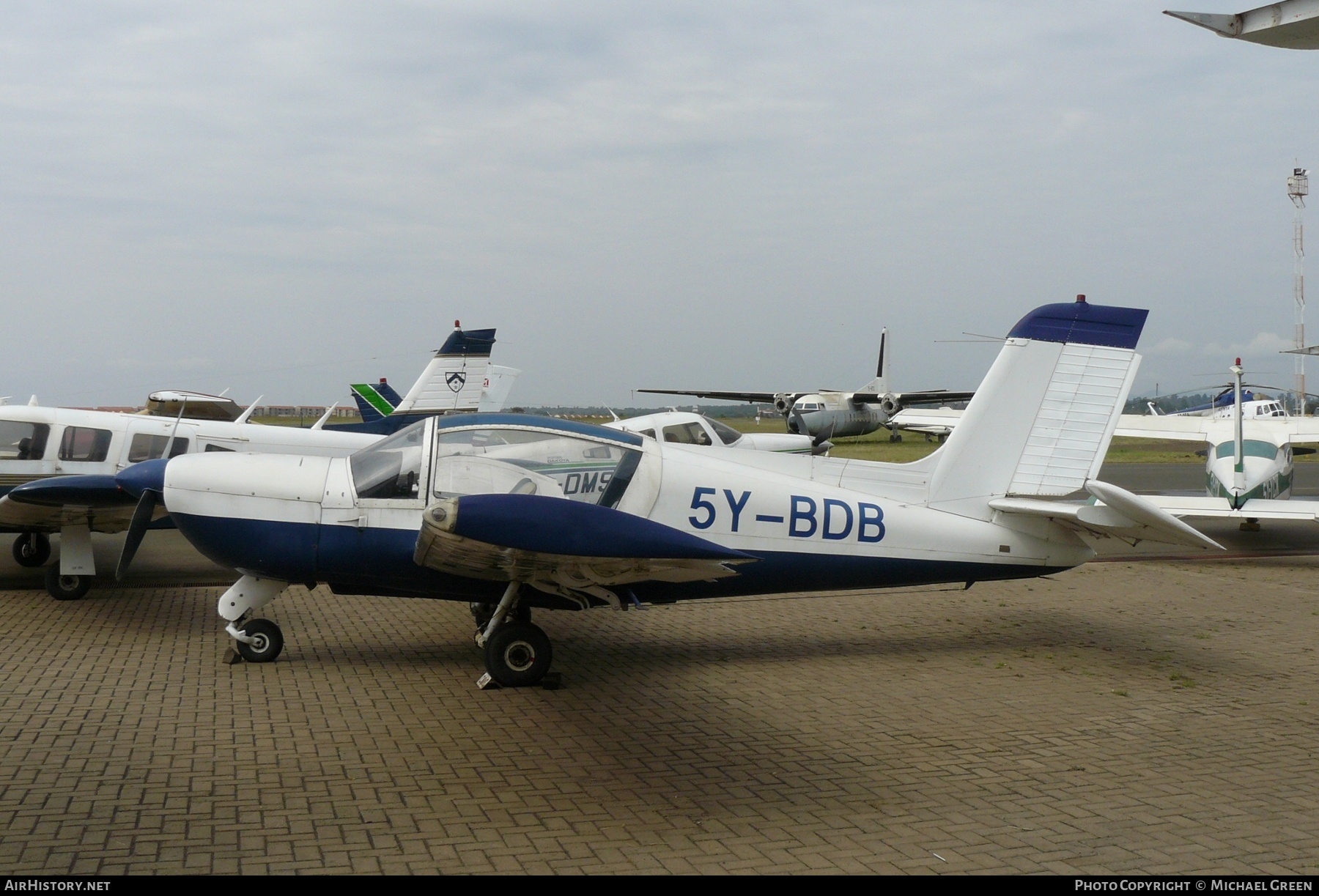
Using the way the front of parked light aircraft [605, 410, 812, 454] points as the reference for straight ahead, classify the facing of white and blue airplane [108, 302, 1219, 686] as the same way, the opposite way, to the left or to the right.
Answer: the opposite way

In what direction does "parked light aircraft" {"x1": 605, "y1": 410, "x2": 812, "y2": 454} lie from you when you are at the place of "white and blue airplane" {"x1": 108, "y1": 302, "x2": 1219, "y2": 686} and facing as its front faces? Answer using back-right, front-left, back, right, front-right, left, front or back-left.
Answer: right

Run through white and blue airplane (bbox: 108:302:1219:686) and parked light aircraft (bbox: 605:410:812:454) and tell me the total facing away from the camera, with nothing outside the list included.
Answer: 0

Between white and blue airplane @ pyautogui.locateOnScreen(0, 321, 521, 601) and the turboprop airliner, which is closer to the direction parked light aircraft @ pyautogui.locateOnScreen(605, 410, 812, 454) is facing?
the turboprop airliner

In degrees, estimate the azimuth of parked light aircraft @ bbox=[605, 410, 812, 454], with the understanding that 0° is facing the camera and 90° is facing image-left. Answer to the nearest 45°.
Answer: approximately 270°

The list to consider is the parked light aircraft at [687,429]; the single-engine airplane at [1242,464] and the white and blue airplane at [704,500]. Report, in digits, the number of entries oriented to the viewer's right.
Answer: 1

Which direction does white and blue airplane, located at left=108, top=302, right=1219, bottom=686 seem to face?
to the viewer's left

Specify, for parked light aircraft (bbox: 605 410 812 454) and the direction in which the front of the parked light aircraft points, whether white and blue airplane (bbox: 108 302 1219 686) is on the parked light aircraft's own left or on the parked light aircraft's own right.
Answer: on the parked light aircraft's own right

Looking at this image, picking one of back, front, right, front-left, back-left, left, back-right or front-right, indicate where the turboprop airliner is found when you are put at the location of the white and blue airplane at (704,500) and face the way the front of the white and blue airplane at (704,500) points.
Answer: right

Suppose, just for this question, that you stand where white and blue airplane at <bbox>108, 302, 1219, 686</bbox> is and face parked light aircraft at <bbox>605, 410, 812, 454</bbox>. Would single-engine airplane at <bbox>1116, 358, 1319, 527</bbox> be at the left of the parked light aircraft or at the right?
right

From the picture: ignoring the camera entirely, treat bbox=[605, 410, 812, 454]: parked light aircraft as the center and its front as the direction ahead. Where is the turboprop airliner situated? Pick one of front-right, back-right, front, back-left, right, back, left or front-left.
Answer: left

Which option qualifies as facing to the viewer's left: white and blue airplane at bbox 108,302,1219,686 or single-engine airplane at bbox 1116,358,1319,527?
the white and blue airplane
